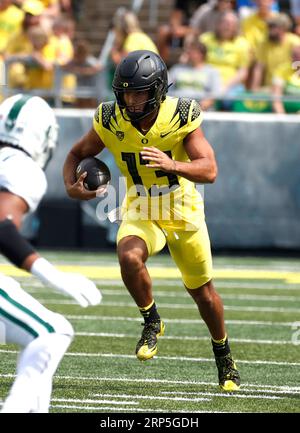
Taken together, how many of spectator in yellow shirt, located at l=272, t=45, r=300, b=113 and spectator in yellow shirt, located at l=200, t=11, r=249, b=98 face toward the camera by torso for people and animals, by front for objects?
2

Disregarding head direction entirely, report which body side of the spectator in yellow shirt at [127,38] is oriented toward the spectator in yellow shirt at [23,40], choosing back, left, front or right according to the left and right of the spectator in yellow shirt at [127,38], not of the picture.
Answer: right

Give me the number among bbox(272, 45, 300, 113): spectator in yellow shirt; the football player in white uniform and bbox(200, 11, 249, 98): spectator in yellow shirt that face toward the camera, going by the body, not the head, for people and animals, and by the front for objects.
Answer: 2

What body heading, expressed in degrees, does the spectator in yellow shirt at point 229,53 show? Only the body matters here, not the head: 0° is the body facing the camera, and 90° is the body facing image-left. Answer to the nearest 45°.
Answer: approximately 0°

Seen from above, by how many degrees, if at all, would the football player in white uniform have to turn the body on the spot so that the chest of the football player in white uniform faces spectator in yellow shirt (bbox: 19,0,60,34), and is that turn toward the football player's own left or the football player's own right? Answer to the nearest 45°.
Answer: approximately 45° to the football player's own left

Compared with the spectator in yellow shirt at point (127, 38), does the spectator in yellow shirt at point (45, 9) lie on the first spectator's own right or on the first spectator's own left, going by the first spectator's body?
on the first spectator's own right

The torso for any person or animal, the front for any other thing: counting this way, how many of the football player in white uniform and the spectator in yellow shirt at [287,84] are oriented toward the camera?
1

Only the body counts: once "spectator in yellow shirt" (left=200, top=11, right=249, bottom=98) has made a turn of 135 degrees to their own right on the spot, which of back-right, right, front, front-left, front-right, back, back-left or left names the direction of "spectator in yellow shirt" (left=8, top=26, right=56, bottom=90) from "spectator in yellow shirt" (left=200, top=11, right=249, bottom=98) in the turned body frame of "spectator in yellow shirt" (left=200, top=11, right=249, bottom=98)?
front-left

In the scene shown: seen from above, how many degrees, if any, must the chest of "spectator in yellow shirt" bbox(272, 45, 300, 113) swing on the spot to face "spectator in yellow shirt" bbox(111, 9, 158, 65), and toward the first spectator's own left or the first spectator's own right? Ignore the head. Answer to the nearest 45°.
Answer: approximately 90° to the first spectator's own right

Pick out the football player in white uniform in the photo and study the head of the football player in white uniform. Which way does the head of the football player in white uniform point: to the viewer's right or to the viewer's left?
to the viewer's right

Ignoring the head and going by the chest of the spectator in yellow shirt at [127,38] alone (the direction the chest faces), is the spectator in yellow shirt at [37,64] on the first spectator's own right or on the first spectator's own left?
on the first spectator's own right

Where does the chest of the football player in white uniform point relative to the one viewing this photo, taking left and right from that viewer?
facing away from the viewer and to the right of the viewer

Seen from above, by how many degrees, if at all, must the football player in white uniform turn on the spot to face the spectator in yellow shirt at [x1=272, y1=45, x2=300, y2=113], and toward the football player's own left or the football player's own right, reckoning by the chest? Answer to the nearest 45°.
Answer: approximately 45° to the football player's own left
